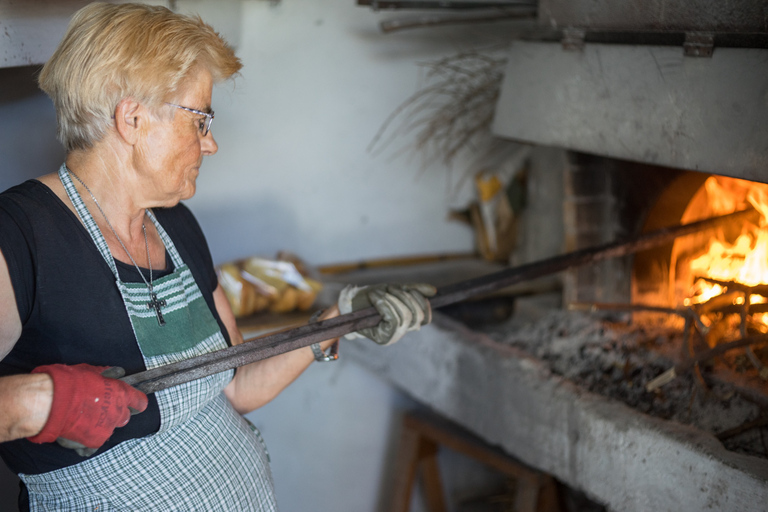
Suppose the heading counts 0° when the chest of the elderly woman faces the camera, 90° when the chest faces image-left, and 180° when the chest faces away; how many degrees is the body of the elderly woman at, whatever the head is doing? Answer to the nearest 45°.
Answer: approximately 315°

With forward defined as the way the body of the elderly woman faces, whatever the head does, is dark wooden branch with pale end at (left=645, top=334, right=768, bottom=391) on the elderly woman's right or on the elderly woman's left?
on the elderly woman's left

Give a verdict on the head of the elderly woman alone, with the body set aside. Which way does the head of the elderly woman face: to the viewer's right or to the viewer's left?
to the viewer's right

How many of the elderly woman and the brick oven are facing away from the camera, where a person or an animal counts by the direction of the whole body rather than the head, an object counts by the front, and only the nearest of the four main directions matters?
0

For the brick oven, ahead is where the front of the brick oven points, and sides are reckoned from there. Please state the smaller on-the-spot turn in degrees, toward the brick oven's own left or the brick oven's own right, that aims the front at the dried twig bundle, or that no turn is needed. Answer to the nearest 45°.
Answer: approximately 90° to the brick oven's own right

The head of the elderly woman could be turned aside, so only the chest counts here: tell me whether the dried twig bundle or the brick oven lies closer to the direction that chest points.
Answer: the brick oven

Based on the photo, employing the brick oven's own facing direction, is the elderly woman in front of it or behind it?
in front

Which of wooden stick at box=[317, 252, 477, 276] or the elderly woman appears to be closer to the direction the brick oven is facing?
the elderly woman

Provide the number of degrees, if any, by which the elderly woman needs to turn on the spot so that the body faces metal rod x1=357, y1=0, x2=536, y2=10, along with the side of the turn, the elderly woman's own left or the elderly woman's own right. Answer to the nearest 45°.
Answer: approximately 90° to the elderly woman's own left

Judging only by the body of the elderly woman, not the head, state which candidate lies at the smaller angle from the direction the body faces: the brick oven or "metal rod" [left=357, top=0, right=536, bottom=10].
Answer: the brick oven

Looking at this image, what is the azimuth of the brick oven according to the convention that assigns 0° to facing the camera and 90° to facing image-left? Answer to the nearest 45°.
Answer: approximately 45°
